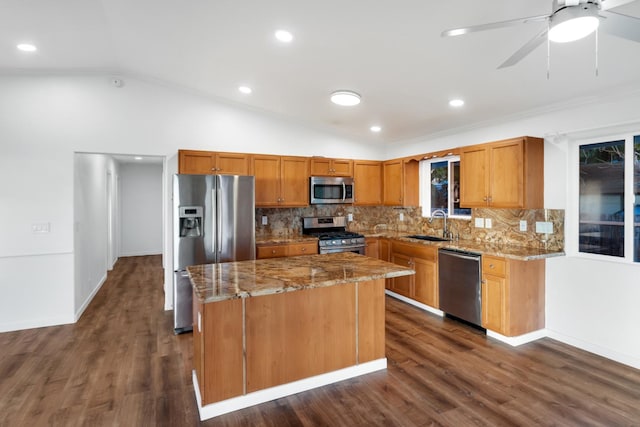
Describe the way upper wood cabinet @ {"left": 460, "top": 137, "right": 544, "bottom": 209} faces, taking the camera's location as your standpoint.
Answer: facing the viewer and to the left of the viewer

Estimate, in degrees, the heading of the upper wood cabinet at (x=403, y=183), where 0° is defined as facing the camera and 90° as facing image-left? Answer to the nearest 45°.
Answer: approximately 45°

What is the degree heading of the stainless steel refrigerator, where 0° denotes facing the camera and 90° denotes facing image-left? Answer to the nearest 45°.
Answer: approximately 0°

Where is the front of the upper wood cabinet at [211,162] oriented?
toward the camera

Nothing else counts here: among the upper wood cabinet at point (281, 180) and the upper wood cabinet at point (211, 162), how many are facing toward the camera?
2

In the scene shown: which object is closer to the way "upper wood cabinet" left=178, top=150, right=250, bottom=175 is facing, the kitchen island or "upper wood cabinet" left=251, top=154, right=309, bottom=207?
the kitchen island

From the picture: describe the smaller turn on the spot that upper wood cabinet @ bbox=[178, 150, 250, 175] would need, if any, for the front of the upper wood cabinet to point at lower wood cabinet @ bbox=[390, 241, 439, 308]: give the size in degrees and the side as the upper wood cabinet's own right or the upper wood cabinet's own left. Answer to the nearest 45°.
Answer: approximately 90° to the upper wood cabinet's own left

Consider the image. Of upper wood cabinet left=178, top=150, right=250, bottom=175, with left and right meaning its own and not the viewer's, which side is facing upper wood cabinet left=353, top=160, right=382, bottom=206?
left

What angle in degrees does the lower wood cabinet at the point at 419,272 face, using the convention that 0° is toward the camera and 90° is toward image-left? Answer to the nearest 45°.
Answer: approximately 45°

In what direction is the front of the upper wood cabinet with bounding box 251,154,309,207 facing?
toward the camera
